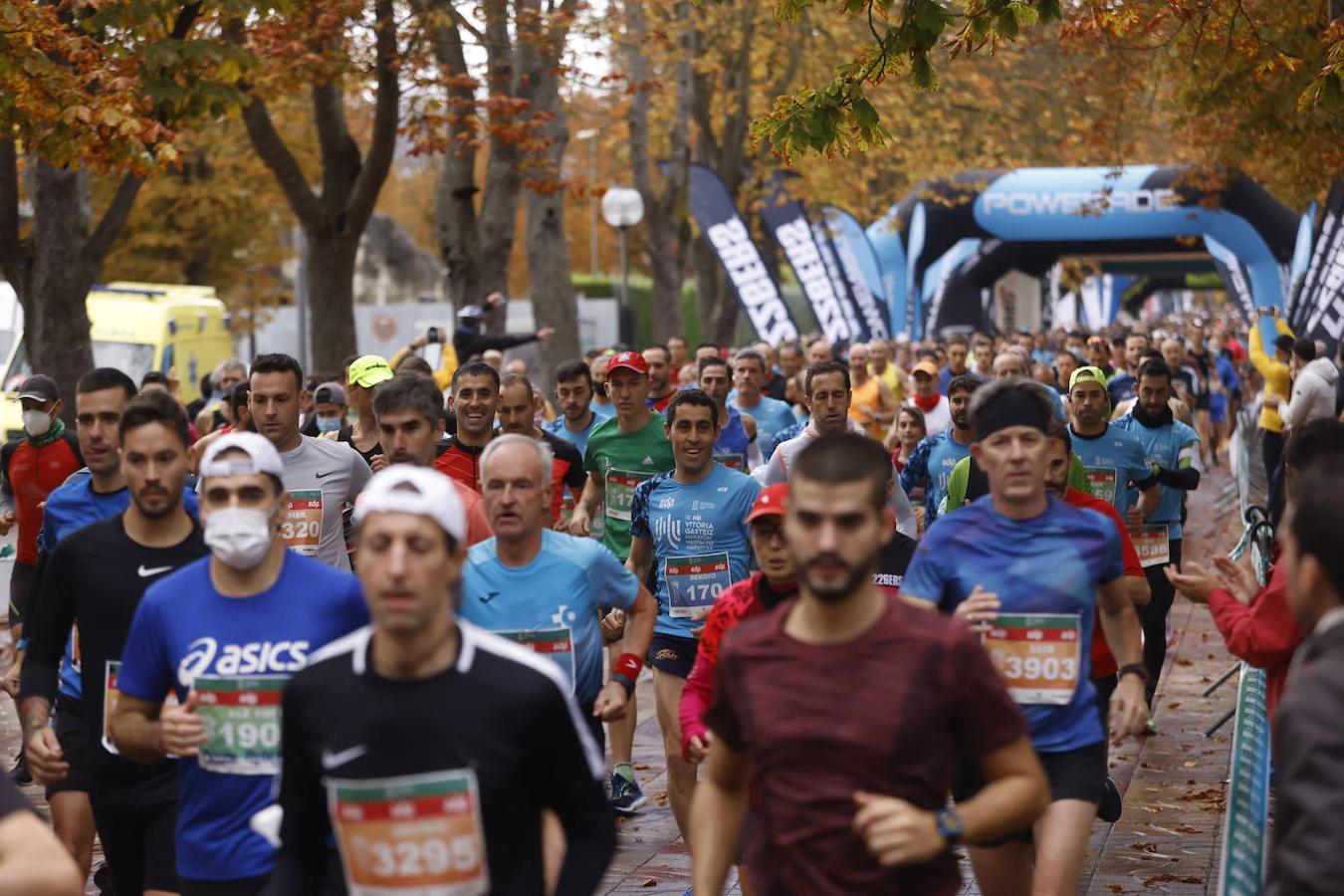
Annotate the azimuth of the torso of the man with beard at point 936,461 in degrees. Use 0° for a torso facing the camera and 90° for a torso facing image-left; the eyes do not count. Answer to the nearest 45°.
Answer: approximately 0°

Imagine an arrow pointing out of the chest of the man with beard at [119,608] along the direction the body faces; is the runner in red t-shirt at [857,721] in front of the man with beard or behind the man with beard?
in front

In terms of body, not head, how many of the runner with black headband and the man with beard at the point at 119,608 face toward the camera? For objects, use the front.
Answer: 2

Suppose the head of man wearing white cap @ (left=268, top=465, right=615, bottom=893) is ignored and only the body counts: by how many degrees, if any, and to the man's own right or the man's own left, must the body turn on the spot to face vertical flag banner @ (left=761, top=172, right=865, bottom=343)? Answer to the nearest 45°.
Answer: approximately 180°

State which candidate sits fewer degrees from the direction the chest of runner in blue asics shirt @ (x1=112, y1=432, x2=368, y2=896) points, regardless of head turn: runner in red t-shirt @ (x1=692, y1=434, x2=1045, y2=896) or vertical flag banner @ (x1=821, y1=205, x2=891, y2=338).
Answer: the runner in red t-shirt

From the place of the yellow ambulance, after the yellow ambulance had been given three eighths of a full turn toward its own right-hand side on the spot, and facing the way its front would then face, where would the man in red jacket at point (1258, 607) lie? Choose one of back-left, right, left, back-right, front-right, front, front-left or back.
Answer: back

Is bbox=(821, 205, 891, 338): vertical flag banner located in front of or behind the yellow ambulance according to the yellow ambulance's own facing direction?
behind

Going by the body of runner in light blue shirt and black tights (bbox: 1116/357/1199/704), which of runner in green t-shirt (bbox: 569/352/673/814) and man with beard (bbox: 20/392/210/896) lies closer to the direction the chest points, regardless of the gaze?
the man with beard

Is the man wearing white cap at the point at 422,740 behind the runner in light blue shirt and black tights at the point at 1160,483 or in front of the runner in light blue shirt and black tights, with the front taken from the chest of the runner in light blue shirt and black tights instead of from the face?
in front

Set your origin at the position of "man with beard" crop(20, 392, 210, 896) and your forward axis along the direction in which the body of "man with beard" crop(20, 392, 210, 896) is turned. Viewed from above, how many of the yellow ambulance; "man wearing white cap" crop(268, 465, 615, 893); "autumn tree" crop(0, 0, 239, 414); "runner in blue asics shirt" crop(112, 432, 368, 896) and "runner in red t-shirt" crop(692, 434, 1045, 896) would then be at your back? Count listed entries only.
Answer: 2
